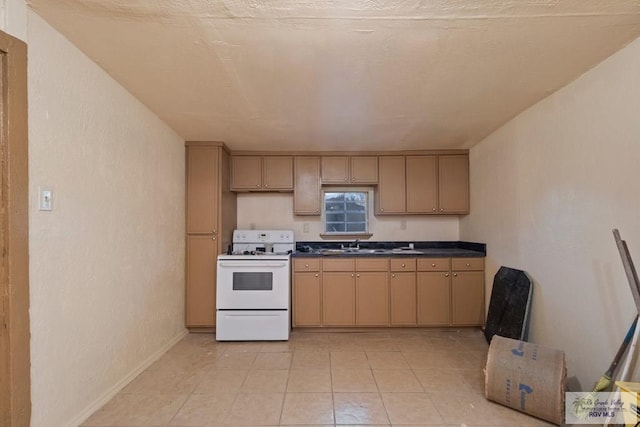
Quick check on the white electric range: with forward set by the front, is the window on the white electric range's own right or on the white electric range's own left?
on the white electric range's own left

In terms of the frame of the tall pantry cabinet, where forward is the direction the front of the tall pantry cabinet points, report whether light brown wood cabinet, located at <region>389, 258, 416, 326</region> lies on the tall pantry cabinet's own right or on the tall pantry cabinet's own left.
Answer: on the tall pantry cabinet's own left

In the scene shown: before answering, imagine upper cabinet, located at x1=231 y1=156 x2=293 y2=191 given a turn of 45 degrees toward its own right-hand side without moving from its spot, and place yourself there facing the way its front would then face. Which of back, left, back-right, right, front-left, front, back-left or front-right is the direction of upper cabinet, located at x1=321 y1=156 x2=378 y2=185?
back-left

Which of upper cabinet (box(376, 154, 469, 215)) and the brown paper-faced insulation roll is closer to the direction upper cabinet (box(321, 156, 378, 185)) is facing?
the brown paper-faced insulation roll

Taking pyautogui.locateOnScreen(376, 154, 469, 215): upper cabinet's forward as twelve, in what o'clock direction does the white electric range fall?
The white electric range is roughly at 2 o'clock from the upper cabinet.

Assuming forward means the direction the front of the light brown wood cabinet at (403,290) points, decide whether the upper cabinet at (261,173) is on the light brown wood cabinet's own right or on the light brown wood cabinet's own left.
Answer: on the light brown wood cabinet's own right

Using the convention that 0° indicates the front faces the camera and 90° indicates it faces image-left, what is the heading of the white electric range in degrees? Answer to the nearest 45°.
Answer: approximately 0°

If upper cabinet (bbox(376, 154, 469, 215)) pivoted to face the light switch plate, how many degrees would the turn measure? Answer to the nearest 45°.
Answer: approximately 45° to its right
